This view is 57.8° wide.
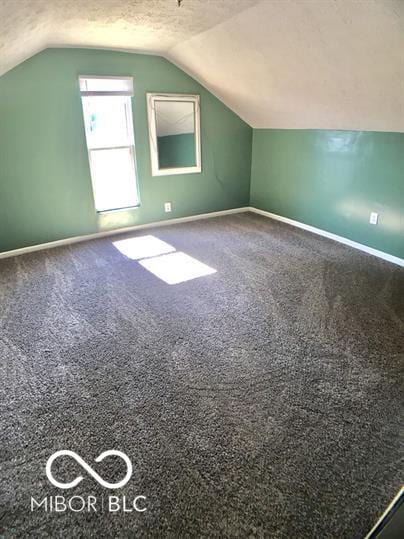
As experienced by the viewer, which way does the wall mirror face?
facing the viewer and to the right of the viewer

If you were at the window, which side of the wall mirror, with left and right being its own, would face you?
right
